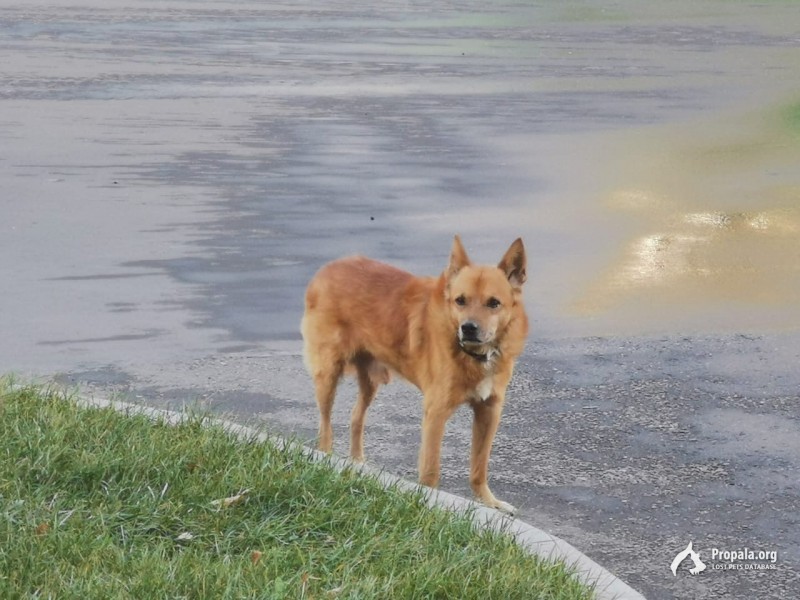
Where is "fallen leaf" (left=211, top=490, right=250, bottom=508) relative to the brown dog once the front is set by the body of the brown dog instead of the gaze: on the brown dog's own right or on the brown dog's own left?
on the brown dog's own right

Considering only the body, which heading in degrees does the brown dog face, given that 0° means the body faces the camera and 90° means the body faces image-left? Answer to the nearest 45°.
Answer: approximately 315°
